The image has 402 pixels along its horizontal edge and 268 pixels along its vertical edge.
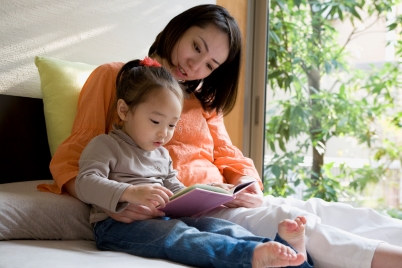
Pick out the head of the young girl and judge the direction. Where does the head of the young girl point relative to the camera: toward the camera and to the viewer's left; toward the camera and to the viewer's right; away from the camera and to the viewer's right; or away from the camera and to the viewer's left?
toward the camera and to the viewer's right

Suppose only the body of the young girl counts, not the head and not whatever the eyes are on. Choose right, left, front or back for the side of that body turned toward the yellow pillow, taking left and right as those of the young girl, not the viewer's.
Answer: back

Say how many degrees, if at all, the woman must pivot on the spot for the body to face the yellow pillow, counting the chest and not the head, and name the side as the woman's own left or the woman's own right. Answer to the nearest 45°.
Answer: approximately 135° to the woman's own right
